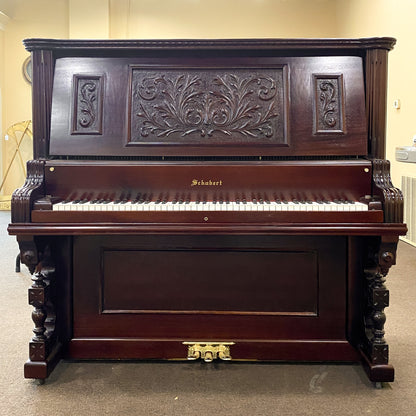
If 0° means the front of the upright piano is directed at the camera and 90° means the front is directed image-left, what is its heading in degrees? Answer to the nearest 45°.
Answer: approximately 0°
